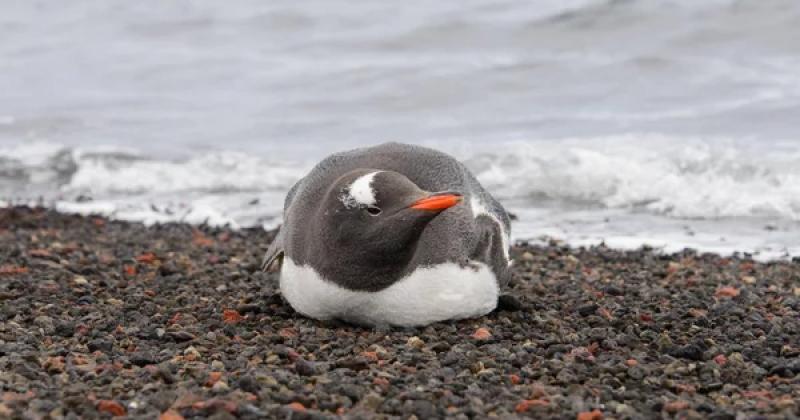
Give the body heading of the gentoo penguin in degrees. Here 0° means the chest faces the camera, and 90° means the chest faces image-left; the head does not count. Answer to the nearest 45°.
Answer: approximately 0°
